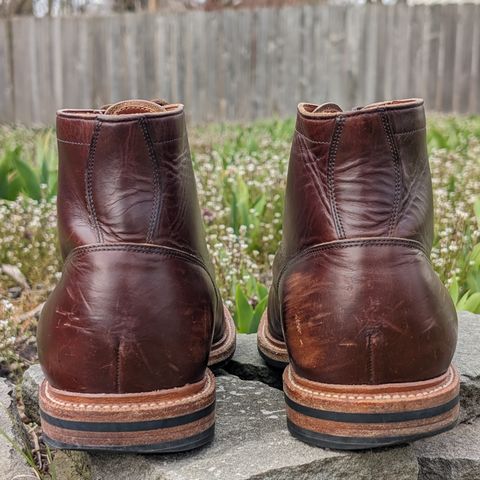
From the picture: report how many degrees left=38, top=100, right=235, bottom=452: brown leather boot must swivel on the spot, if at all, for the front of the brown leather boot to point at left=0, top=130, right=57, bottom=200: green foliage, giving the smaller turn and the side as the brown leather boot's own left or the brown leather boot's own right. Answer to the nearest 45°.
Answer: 0° — it already faces it

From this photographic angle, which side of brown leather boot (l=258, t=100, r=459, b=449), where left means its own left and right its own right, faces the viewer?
back

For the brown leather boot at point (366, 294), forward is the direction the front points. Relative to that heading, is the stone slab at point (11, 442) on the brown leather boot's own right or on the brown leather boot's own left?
on the brown leather boot's own left

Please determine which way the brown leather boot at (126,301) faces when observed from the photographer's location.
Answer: facing away from the viewer

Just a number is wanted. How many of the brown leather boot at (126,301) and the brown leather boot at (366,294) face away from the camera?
2
